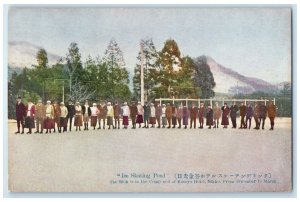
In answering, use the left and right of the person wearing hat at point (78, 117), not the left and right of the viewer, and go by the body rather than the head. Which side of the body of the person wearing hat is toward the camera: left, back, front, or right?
front

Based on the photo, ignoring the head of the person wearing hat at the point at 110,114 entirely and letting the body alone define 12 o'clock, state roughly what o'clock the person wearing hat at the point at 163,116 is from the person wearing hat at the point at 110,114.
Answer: the person wearing hat at the point at 163,116 is roughly at 9 o'clock from the person wearing hat at the point at 110,114.

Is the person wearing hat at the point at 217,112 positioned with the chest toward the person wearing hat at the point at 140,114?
no

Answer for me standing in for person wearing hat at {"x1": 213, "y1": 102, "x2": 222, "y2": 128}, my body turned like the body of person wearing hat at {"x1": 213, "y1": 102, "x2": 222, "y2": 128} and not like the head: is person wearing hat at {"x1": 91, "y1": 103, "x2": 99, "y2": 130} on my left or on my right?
on my right

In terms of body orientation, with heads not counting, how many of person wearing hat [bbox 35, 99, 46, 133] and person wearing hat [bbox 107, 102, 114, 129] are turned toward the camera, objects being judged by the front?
2

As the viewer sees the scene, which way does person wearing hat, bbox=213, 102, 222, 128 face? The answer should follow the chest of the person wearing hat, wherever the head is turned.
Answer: toward the camera

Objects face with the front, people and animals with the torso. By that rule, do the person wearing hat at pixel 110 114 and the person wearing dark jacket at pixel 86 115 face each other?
no

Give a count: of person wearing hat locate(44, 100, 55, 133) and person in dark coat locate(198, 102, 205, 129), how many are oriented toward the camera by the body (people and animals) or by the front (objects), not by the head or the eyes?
2

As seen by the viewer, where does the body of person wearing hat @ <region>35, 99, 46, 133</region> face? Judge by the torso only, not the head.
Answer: toward the camera

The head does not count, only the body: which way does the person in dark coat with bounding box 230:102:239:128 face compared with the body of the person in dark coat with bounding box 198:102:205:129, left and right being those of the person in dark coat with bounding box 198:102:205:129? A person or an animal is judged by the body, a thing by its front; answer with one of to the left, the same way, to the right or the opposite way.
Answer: the same way

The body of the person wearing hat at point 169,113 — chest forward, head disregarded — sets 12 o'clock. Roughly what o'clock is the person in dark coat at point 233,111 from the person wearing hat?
The person in dark coat is roughly at 9 o'clock from the person wearing hat.
